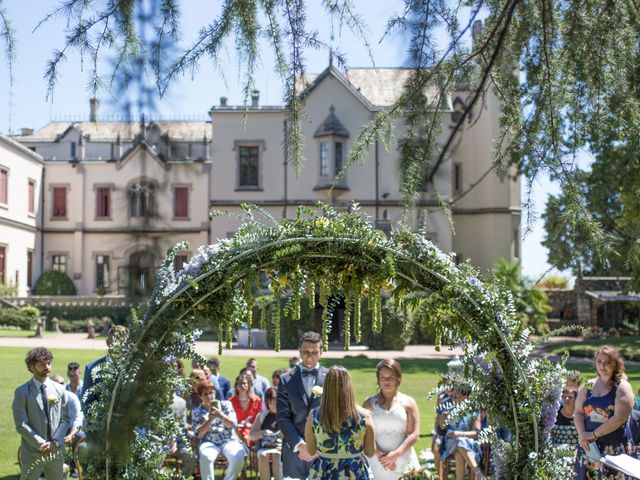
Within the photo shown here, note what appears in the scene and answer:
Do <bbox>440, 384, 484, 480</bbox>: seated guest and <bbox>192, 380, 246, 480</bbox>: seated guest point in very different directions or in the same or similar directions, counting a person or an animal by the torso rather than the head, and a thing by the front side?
same or similar directions

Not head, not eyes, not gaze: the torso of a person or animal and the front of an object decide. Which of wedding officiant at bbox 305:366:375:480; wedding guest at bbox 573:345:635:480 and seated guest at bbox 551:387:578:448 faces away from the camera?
wedding officiant at bbox 305:366:375:480

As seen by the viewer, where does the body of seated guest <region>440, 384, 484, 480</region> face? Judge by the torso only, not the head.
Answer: toward the camera

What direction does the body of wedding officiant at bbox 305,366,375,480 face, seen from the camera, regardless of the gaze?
away from the camera

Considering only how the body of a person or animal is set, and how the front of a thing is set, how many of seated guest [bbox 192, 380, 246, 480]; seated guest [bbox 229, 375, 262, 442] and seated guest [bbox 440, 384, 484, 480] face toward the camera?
3

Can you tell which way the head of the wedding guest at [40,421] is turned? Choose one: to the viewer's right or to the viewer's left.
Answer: to the viewer's right

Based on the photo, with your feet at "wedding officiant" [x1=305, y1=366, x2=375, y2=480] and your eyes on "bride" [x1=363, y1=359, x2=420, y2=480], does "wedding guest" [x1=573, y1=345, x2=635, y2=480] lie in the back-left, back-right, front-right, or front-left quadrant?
front-right

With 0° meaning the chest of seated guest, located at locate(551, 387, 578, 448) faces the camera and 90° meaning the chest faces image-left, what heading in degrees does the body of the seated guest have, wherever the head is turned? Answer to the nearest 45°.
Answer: approximately 45°

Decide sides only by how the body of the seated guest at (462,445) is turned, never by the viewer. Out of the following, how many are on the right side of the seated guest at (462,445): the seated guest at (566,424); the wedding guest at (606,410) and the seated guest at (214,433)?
1

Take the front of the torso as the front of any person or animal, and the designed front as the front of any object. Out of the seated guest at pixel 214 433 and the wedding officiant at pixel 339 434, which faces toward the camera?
the seated guest

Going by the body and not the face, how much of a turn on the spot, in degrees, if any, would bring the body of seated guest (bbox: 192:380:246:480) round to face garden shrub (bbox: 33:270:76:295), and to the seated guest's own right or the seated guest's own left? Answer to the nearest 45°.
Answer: approximately 180°

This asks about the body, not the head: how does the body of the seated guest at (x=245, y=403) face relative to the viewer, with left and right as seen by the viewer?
facing the viewer

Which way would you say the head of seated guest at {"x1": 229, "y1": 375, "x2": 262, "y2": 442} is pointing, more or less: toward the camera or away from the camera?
toward the camera

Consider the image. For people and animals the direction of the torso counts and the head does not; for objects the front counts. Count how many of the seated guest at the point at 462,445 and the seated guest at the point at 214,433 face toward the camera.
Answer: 2

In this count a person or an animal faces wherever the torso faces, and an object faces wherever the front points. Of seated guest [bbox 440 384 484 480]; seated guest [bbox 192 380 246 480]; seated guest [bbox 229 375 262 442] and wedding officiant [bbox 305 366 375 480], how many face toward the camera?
3

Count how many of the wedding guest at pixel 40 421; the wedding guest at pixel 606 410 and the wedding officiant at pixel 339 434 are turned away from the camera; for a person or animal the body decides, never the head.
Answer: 1

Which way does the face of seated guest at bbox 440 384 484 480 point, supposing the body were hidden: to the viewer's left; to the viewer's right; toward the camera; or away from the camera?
toward the camera

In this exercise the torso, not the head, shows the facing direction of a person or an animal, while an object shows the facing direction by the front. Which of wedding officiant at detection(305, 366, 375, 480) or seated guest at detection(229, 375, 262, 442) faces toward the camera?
the seated guest

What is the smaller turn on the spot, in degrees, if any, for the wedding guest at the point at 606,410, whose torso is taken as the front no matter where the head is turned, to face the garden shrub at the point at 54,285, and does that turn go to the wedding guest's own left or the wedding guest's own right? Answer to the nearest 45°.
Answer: approximately 90° to the wedding guest's own right

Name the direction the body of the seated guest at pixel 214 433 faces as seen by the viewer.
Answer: toward the camera

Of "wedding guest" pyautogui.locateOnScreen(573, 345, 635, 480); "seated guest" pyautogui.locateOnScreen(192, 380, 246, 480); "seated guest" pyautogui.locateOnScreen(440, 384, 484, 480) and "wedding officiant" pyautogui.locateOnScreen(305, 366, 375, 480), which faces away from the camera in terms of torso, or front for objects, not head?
"wedding officiant" pyautogui.locateOnScreen(305, 366, 375, 480)
